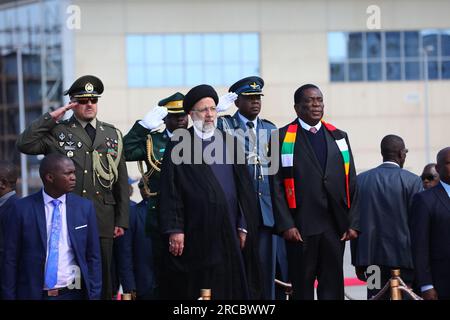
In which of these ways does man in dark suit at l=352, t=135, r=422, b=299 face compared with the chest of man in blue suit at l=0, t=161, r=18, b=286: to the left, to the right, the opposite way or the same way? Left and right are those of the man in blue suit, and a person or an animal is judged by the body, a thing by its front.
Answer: the opposite way

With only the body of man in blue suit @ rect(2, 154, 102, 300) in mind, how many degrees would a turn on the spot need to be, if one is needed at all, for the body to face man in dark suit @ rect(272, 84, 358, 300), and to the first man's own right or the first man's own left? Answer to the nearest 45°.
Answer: approximately 90° to the first man's own left

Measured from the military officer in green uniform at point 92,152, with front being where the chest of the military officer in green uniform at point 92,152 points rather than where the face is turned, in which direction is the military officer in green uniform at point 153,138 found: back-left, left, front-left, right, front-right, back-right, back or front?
back-left

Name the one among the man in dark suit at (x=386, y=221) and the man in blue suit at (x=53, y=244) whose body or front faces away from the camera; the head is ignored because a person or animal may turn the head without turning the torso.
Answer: the man in dark suit

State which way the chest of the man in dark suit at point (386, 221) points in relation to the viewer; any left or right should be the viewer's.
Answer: facing away from the viewer

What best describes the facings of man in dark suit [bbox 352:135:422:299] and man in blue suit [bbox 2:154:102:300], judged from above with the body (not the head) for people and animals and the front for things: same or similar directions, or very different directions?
very different directions

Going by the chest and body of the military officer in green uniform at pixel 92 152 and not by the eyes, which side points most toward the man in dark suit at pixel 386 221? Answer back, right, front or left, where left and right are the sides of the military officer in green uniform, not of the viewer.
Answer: left

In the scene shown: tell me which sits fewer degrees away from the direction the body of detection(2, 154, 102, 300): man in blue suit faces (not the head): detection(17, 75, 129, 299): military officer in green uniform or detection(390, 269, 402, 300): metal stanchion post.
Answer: the metal stanchion post

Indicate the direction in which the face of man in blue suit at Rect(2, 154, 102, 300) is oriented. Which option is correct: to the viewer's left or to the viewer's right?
to the viewer's right

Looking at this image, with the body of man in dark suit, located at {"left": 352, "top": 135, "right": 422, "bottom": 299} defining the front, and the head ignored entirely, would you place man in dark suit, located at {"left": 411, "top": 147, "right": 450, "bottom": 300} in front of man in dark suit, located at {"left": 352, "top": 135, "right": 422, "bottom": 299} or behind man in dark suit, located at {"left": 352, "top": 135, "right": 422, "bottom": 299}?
behind

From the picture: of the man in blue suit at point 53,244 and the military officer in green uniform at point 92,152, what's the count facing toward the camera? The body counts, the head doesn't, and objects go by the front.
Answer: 2

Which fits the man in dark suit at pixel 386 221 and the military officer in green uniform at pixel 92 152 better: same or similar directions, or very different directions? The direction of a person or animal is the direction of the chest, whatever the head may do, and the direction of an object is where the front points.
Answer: very different directions
